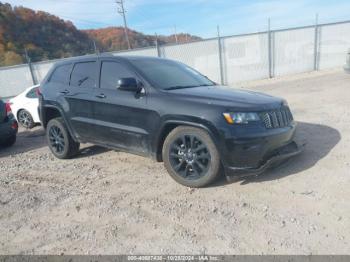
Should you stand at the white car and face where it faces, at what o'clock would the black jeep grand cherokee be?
The black jeep grand cherokee is roughly at 1 o'clock from the white car.

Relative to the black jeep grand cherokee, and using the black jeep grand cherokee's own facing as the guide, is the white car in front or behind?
behind

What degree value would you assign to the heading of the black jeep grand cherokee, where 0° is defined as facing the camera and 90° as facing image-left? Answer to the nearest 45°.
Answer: approximately 315°
